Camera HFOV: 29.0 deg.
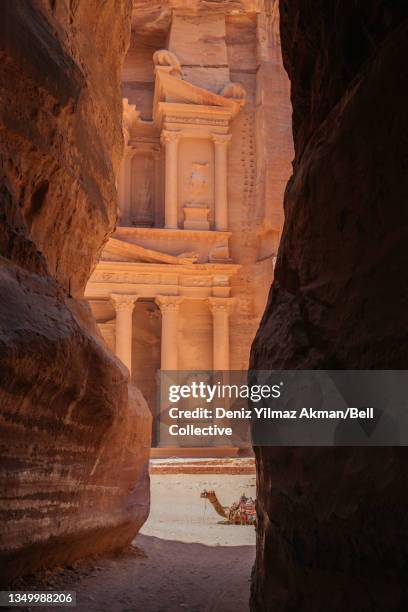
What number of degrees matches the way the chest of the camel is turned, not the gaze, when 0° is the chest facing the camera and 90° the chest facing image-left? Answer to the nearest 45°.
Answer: approximately 90°
